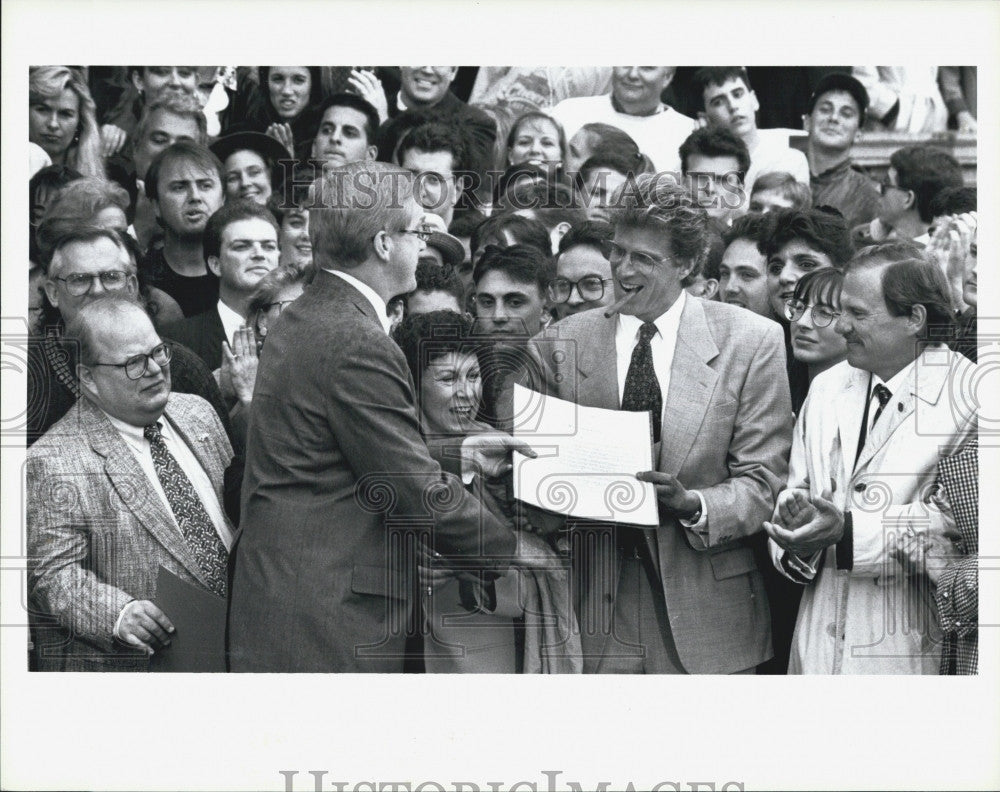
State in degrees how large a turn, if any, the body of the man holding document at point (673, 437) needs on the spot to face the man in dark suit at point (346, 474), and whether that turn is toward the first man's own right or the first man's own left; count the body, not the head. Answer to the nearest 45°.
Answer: approximately 45° to the first man's own right

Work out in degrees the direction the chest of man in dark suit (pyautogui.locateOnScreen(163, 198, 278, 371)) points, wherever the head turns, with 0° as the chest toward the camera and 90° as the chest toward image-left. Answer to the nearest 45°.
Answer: approximately 315°

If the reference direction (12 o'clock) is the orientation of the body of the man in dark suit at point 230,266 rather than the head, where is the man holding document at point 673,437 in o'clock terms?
The man holding document is roughly at 11 o'clock from the man in dark suit.
